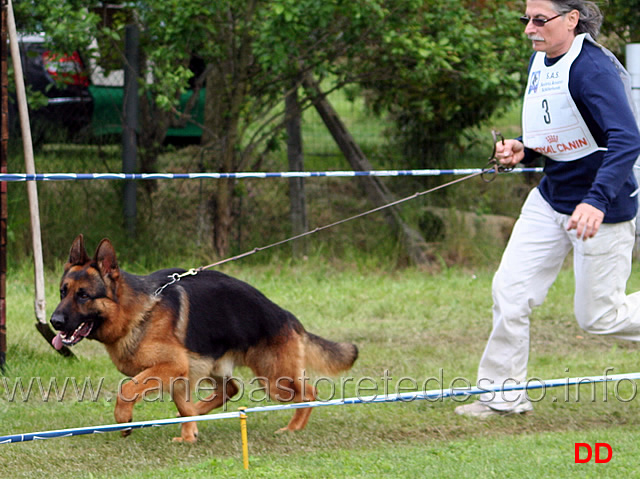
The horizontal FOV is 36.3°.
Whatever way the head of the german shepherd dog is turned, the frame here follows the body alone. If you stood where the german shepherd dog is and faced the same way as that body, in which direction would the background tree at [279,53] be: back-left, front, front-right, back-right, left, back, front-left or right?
right

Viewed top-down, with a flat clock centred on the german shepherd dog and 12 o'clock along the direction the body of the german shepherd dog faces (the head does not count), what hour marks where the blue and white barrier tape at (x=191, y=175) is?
The blue and white barrier tape is roughly at 3 o'clock from the german shepherd dog.

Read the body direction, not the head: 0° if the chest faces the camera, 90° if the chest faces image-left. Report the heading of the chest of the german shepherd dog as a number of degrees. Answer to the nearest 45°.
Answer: approximately 90°

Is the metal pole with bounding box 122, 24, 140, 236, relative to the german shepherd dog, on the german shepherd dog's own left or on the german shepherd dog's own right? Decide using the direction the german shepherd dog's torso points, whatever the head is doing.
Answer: on the german shepherd dog's own right

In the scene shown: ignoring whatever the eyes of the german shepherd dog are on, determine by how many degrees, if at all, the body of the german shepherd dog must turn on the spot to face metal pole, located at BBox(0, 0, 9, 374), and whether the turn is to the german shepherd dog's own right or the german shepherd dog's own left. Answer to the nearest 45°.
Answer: approximately 45° to the german shepherd dog's own right

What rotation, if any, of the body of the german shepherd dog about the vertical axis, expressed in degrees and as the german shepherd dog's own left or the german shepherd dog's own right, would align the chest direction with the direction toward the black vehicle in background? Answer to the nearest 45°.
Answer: approximately 90° to the german shepherd dog's own right
